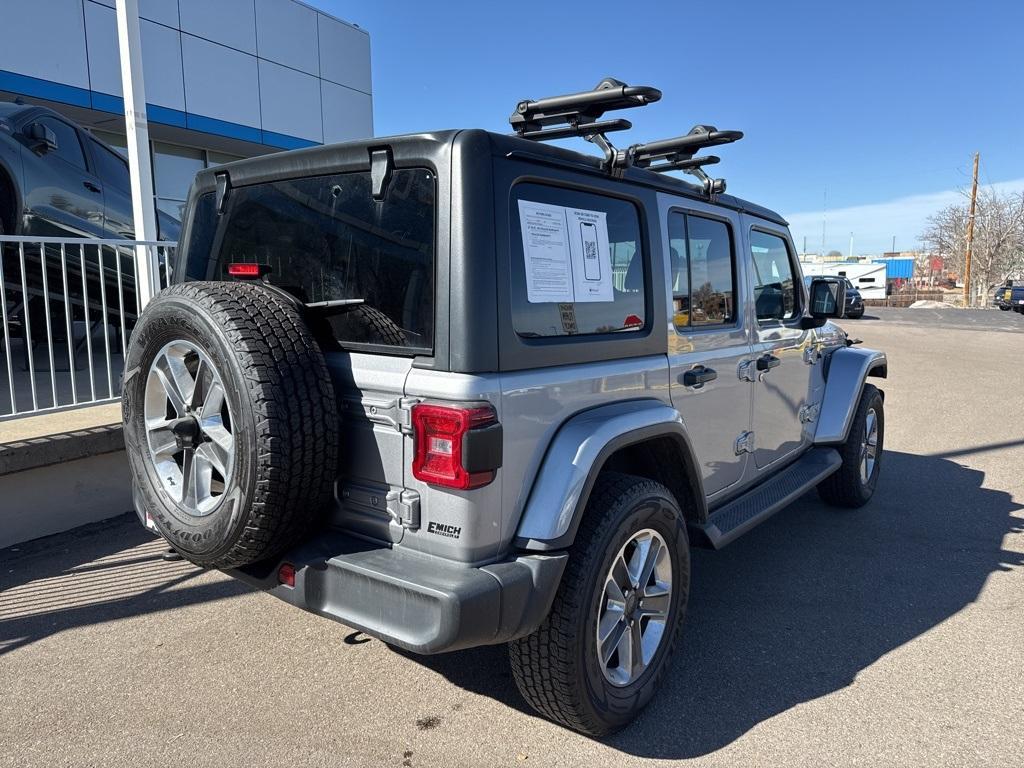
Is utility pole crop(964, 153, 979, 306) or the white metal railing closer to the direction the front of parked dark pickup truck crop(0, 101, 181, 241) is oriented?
the white metal railing

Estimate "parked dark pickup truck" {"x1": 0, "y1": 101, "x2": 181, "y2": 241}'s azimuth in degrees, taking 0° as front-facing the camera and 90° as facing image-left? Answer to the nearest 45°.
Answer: approximately 45°

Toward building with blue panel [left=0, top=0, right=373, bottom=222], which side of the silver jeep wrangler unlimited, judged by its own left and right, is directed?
left

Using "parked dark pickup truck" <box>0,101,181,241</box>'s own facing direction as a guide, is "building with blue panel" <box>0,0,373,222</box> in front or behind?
behind

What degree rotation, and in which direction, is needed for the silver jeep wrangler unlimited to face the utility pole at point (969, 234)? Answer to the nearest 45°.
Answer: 0° — it already faces it

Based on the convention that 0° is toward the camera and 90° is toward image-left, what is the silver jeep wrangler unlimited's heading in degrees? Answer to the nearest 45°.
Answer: approximately 225°

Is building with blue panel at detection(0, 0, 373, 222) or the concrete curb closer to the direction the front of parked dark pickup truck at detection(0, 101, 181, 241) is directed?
the concrete curb

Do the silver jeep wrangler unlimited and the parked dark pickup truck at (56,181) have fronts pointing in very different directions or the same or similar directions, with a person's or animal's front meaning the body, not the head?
very different directions

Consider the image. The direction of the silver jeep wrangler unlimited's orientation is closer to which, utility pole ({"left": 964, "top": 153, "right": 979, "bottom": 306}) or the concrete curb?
the utility pole

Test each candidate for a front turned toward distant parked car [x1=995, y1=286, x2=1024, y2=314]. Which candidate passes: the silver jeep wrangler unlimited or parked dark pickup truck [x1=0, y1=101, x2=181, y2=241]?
the silver jeep wrangler unlimited

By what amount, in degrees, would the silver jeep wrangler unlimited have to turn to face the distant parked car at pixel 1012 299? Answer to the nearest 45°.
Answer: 0° — it already faces it
